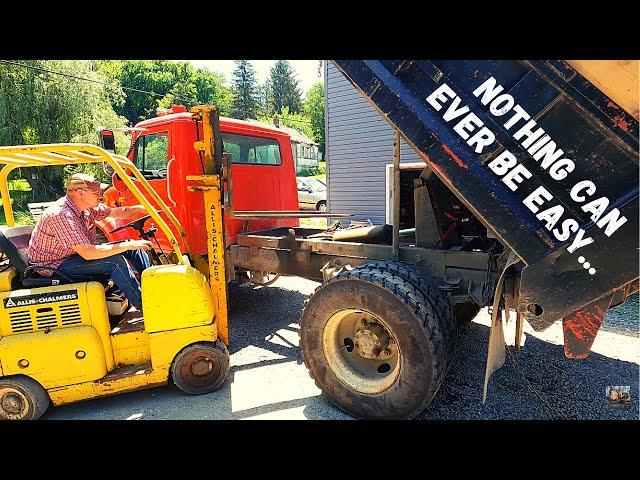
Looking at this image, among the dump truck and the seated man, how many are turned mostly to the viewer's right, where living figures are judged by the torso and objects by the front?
1

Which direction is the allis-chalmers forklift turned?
to the viewer's right

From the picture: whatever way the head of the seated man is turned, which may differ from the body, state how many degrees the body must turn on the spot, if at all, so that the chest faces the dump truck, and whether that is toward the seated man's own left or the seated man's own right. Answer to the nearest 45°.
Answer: approximately 45° to the seated man's own right

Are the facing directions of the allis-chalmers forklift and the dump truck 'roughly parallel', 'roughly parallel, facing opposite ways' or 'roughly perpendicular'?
roughly perpendicular

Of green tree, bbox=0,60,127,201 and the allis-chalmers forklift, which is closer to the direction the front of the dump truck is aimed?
the green tree

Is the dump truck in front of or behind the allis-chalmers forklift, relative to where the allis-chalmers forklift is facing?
in front

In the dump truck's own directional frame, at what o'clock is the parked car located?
The parked car is roughly at 1 o'clock from the dump truck.

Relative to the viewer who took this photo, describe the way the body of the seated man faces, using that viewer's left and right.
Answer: facing to the right of the viewer

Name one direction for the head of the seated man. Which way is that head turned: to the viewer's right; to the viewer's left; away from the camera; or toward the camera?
to the viewer's right

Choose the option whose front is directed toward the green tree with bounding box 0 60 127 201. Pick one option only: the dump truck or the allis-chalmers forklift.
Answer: the dump truck

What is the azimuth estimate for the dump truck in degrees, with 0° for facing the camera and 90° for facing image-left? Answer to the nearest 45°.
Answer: approximately 135°

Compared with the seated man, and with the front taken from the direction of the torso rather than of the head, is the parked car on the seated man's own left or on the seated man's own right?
on the seated man's own left

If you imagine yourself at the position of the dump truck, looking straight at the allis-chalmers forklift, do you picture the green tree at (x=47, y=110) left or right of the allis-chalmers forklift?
right

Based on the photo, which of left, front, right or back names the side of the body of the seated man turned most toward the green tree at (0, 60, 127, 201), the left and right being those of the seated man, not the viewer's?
left

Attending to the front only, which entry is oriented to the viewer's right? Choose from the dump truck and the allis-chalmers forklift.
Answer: the allis-chalmers forklift
